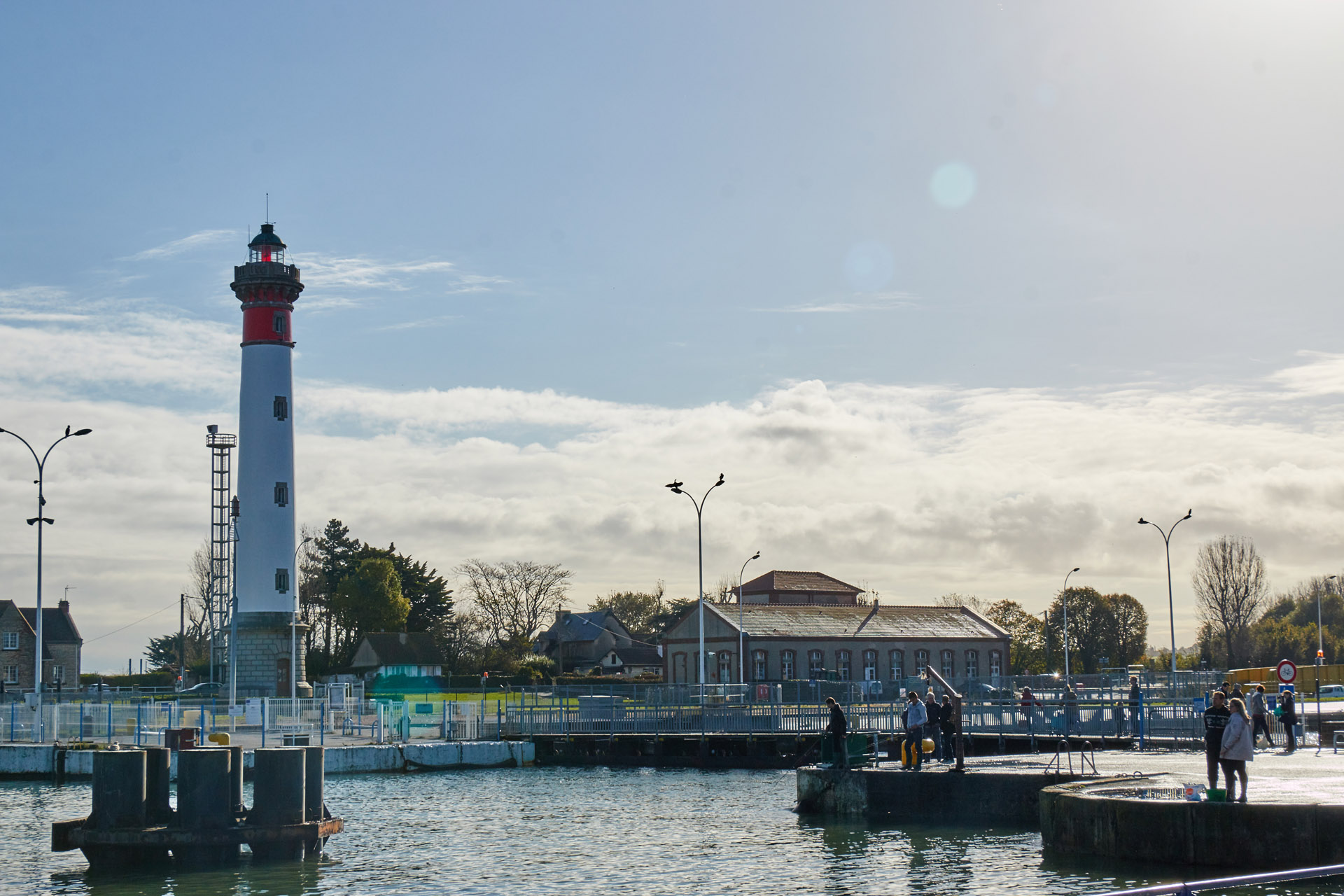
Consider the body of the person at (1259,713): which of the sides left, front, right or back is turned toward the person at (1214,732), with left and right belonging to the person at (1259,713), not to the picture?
right

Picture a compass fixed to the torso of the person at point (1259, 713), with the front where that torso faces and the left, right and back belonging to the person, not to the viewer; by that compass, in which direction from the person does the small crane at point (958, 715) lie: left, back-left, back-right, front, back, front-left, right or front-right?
back-right

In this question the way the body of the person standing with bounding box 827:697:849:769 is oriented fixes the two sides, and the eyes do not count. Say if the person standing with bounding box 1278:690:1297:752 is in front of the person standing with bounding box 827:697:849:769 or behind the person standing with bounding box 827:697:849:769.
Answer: behind

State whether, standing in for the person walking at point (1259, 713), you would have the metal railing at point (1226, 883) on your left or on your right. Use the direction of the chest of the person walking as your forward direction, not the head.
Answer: on your right

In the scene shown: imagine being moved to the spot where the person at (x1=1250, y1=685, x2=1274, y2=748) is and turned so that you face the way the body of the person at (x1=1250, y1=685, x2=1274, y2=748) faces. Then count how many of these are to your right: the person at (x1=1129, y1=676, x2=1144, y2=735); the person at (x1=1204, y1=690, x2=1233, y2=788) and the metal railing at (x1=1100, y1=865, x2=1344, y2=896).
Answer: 2

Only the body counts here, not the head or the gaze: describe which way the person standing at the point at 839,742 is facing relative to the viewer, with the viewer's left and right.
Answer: facing to the left of the viewer
